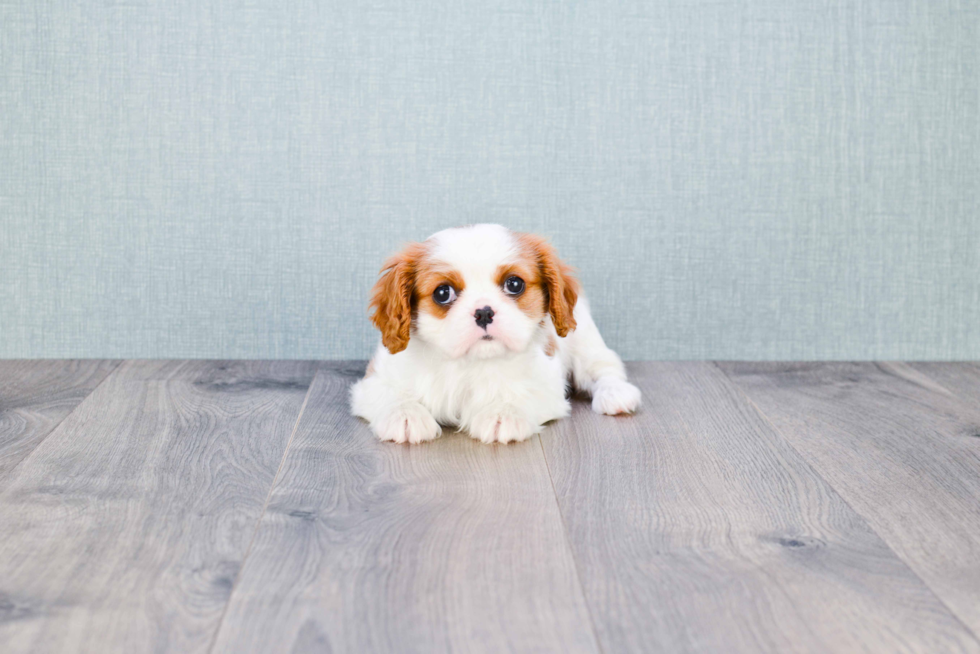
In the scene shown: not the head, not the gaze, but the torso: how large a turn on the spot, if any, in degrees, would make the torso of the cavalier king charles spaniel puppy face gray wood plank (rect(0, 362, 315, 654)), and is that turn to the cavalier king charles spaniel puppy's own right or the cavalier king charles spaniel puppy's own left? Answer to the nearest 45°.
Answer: approximately 45° to the cavalier king charles spaniel puppy's own right

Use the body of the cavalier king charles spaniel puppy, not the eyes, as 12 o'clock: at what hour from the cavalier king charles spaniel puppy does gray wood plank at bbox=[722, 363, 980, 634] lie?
The gray wood plank is roughly at 9 o'clock from the cavalier king charles spaniel puppy.

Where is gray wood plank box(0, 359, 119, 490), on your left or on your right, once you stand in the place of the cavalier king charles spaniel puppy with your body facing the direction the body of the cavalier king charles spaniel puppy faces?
on your right

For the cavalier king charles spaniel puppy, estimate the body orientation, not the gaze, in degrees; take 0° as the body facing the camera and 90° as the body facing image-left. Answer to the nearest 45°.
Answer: approximately 0°

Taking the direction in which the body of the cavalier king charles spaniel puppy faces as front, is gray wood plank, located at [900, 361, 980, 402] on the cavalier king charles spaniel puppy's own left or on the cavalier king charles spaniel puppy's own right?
on the cavalier king charles spaniel puppy's own left
